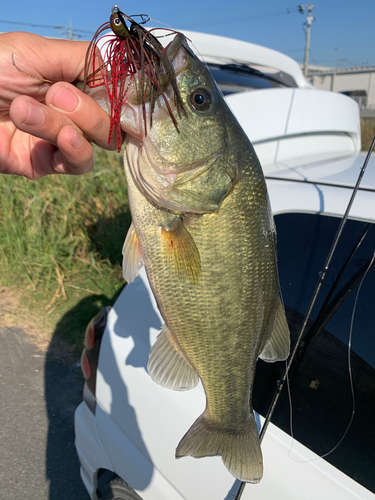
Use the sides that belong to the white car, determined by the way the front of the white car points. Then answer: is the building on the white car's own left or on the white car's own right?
on the white car's own left
